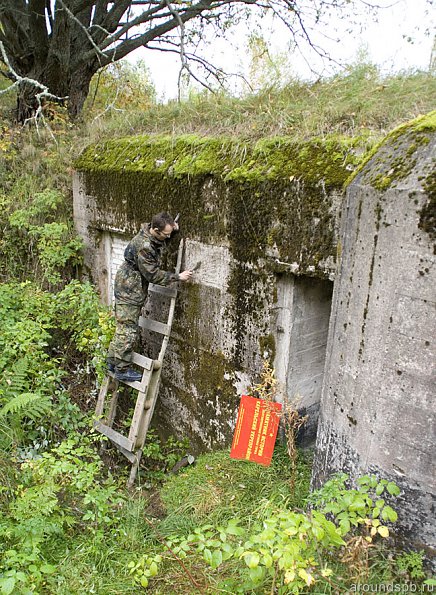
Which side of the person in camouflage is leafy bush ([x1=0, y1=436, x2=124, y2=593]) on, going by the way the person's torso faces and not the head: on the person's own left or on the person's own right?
on the person's own right

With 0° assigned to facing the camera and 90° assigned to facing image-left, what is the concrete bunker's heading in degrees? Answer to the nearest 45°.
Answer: approximately 45°

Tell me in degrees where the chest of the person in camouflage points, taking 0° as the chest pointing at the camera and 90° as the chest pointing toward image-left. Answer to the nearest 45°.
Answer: approximately 270°

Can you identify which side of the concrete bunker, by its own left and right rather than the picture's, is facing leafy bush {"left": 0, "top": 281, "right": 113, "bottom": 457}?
right
